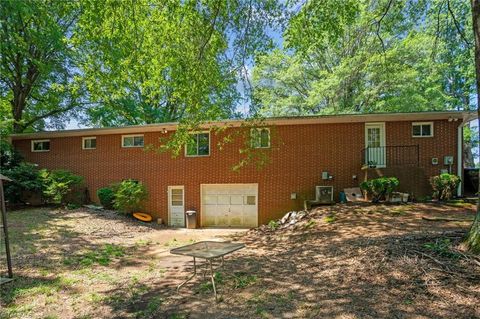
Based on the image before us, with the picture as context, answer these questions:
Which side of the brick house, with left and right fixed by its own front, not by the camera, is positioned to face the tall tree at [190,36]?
back
